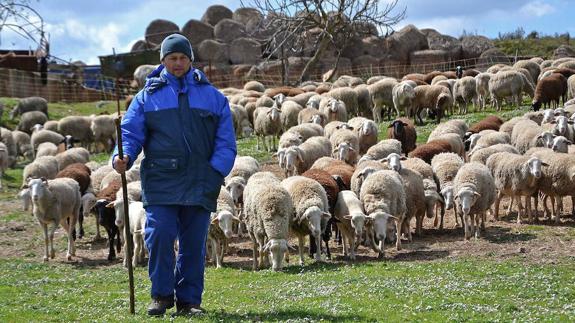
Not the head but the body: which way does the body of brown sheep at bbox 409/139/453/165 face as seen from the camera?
to the viewer's left

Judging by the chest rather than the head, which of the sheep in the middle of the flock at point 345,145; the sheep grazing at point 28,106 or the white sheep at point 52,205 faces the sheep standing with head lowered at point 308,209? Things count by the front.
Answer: the sheep in the middle of the flock

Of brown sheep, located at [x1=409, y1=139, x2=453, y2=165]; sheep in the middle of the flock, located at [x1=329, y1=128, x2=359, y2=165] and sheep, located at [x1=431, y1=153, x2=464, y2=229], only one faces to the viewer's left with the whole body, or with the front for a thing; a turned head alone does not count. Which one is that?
the brown sheep

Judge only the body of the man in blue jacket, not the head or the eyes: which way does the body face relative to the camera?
toward the camera

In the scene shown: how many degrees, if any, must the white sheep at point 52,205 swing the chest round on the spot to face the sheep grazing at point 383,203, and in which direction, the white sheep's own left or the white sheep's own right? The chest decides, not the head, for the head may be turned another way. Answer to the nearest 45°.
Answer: approximately 90° to the white sheep's own left

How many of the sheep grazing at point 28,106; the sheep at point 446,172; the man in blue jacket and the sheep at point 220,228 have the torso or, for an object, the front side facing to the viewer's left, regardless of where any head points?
1

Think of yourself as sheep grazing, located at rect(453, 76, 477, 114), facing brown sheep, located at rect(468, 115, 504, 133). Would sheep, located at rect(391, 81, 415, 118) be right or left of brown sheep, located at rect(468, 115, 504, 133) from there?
right

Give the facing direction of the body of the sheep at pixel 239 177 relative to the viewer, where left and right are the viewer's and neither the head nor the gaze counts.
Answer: facing the viewer and to the left of the viewer

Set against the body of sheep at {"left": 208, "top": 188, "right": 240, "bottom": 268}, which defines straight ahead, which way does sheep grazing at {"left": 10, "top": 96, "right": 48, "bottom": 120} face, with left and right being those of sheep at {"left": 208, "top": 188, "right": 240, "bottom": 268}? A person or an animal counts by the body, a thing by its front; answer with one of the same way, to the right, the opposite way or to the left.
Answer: to the right
